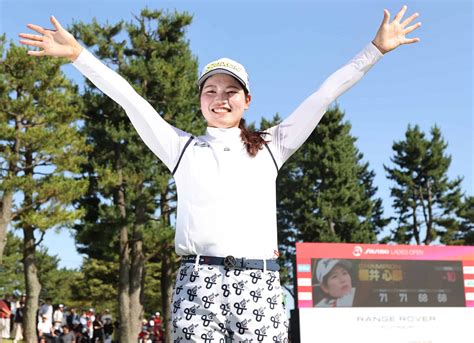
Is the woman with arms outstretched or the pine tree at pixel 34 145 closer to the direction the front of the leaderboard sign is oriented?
the woman with arms outstretched

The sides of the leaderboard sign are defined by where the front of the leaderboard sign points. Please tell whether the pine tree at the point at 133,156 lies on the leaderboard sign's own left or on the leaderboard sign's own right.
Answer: on the leaderboard sign's own right

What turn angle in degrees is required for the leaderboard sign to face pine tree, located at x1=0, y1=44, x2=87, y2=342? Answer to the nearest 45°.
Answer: approximately 90° to its right

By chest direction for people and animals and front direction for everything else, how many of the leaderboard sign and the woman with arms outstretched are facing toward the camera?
2

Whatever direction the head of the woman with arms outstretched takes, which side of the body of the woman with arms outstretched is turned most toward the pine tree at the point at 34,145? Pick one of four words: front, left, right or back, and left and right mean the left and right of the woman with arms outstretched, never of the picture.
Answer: back

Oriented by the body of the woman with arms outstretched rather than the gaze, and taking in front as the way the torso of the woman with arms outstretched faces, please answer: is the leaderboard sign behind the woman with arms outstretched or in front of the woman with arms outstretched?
behind

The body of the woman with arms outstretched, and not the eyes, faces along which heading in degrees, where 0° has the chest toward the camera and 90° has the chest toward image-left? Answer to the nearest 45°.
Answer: approximately 0°

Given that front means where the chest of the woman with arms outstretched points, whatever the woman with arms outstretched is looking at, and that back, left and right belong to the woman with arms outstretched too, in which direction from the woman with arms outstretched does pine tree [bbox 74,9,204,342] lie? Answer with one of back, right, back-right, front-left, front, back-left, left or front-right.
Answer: back
